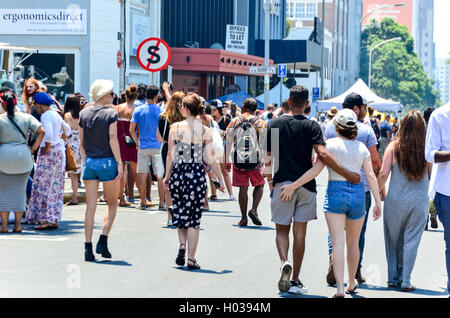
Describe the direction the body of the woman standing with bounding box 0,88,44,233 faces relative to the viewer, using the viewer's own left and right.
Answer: facing away from the viewer

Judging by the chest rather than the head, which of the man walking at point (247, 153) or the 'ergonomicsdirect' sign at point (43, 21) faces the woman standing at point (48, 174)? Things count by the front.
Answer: the 'ergonomicsdirect' sign

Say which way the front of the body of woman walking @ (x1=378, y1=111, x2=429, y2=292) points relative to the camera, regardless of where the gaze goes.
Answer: away from the camera

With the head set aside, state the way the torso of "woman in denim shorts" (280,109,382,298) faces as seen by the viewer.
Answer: away from the camera

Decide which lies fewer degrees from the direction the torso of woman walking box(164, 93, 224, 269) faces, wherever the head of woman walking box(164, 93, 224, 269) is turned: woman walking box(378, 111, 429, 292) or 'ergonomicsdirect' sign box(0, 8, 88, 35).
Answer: the 'ergonomicsdirect' sign

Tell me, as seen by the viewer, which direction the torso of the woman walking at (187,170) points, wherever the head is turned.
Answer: away from the camera

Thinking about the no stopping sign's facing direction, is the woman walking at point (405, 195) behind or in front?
in front

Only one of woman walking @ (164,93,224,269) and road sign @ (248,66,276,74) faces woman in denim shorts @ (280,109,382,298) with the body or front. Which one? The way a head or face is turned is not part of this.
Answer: the road sign

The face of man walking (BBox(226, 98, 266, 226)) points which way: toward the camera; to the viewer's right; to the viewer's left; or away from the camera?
away from the camera

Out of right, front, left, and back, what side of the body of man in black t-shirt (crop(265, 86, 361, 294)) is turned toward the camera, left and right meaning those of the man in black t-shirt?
back

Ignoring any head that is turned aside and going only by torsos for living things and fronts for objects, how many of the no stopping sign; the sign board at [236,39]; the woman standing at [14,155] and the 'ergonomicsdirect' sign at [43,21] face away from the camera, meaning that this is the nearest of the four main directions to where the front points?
1

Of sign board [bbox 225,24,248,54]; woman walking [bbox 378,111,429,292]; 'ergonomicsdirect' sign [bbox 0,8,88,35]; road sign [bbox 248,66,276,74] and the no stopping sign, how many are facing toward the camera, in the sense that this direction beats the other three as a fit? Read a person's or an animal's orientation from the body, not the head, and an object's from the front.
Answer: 4

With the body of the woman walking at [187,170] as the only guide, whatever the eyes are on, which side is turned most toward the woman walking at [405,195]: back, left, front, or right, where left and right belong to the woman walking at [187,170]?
right

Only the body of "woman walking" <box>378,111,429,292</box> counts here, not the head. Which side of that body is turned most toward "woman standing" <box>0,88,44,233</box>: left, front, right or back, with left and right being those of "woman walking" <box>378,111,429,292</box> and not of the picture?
left

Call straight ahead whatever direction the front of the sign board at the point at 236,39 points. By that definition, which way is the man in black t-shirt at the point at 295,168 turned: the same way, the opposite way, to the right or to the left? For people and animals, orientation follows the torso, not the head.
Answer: the opposite way
